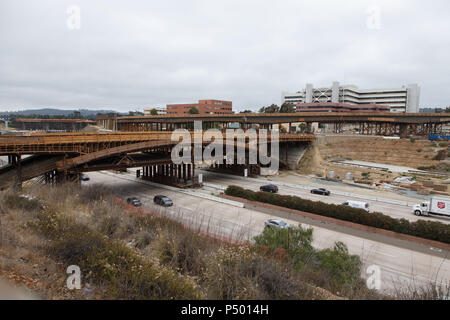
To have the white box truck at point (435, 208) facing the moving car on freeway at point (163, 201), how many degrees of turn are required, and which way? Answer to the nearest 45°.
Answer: approximately 45° to its left

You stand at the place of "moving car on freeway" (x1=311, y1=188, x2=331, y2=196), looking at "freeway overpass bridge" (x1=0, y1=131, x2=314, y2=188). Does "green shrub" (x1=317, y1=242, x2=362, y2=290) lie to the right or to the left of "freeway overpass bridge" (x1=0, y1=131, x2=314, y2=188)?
left

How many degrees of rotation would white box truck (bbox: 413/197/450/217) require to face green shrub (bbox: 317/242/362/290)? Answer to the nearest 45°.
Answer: approximately 90° to its left

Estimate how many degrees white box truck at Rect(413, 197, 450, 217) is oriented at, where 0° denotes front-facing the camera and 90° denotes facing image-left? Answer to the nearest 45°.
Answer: approximately 90°

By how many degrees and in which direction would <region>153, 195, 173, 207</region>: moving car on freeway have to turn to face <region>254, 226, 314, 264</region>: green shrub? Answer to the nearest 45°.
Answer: approximately 45° to its right

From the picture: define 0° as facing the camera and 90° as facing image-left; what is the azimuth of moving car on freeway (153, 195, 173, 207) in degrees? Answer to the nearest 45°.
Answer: approximately 315°

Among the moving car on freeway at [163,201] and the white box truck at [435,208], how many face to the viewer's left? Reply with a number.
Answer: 1

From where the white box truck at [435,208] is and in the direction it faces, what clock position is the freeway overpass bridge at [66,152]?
The freeway overpass bridge is roughly at 11 o'clock from the white box truck.

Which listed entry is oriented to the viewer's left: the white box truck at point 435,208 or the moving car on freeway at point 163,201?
the white box truck

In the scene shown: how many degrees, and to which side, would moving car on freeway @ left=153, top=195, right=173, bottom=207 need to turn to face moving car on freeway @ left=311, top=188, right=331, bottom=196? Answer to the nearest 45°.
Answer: approximately 45° to its left

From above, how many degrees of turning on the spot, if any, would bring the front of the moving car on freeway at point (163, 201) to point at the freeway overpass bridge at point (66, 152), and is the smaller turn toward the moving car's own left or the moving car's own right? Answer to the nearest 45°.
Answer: approximately 135° to the moving car's own right

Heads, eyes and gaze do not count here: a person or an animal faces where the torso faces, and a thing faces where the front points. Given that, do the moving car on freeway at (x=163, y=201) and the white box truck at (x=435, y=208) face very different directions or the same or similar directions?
very different directions
